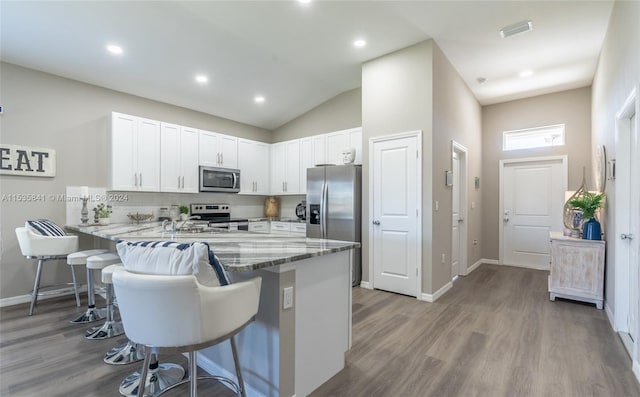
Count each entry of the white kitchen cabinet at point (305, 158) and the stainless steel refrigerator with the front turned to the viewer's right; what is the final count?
0

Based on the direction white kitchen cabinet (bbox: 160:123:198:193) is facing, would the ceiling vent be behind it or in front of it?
in front

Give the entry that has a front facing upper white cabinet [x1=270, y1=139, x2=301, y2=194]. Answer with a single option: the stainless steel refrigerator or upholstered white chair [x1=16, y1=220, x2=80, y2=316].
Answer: the upholstered white chair

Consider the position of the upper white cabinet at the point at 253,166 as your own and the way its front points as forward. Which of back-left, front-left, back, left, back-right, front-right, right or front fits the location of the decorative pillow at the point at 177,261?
front-right

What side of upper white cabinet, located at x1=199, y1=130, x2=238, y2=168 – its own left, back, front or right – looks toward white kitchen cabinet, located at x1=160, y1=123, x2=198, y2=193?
right

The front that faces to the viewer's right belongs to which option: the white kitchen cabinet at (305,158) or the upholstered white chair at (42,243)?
the upholstered white chair

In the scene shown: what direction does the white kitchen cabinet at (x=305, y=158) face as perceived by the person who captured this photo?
facing the viewer and to the left of the viewer

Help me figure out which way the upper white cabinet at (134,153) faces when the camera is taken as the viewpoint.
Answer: facing the viewer and to the right of the viewer

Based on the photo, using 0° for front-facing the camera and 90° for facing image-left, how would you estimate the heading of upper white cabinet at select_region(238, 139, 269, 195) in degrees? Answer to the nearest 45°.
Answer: approximately 315°

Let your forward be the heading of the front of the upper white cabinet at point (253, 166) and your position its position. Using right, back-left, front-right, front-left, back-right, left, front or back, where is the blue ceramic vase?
front
